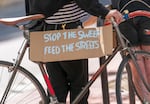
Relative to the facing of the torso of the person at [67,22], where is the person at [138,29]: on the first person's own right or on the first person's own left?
on the first person's own left

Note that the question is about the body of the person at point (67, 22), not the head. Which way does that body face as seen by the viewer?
toward the camera

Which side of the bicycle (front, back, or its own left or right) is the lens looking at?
right

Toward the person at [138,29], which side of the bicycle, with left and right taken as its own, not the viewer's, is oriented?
front
